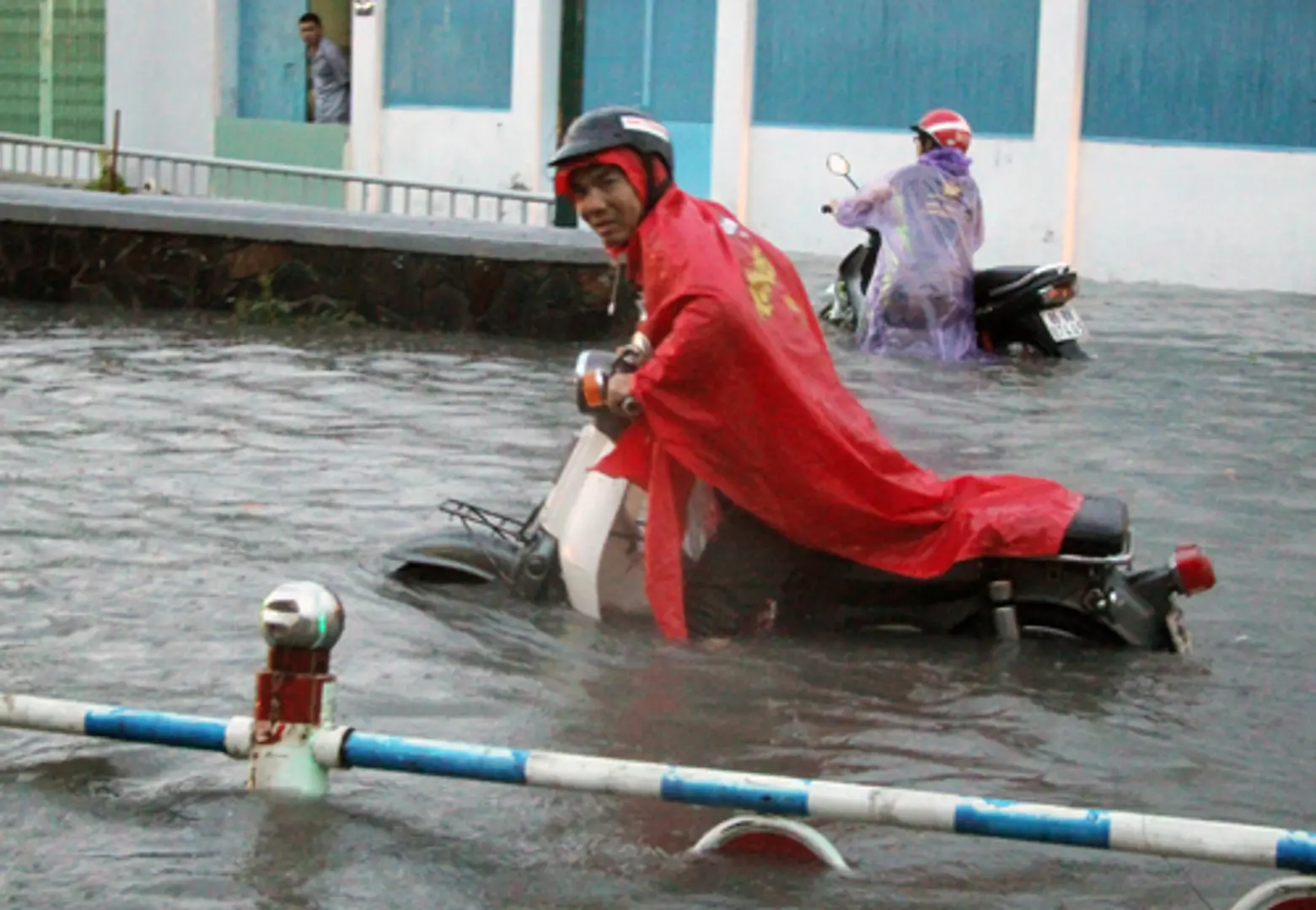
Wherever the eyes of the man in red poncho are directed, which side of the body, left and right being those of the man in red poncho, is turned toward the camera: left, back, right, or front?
left

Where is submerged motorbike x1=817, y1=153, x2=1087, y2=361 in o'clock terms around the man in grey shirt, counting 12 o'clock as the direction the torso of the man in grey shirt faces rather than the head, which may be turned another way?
The submerged motorbike is roughly at 10 o'clock from the man in grey shirt.

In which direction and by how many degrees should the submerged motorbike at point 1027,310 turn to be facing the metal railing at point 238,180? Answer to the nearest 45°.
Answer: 0° — it already faces it

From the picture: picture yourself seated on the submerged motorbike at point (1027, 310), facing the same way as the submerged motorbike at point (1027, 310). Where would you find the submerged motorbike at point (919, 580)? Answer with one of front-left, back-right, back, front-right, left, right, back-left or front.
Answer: back-left

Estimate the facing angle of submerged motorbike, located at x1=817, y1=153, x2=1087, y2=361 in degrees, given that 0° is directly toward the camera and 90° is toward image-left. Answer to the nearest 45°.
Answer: approximately 135°

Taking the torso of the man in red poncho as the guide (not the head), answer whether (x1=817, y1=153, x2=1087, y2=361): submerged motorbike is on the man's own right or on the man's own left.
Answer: on the man's own right

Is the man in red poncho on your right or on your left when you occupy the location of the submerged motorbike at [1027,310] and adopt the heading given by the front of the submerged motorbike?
on your left

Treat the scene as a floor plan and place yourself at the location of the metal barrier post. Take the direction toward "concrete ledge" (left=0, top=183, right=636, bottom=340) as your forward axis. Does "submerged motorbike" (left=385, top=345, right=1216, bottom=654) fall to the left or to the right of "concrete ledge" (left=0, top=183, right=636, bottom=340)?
right

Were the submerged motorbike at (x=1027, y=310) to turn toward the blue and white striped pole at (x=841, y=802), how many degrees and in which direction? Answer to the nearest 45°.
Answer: approximately 135° to its left

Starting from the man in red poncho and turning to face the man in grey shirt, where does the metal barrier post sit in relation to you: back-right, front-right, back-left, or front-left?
back-left

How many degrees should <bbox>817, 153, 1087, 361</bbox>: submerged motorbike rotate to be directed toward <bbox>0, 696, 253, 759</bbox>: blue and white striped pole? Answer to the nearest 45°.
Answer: approximately 135° to its left

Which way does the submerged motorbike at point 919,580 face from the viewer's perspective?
to the viewer's left
